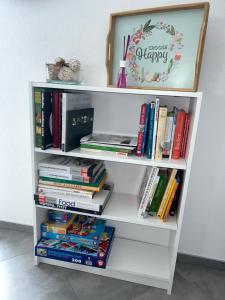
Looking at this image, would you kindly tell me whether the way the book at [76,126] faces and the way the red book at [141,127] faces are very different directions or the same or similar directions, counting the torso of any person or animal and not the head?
same or similar directions

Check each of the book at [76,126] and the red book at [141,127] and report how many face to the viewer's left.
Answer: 0

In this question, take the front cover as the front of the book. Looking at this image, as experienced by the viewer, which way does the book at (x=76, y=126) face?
facing the viewer and to the right of the viewer

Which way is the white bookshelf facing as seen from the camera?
toward the camera

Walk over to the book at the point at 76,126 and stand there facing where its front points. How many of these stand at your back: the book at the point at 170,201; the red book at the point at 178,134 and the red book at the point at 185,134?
0
